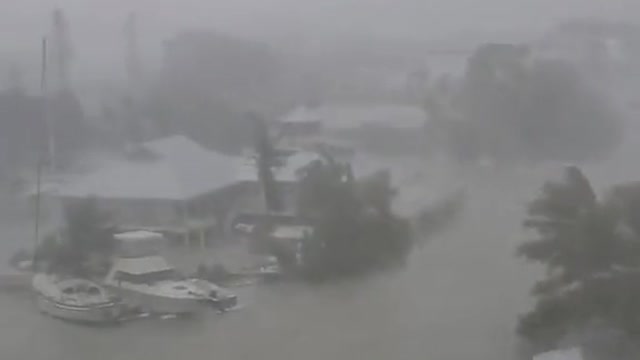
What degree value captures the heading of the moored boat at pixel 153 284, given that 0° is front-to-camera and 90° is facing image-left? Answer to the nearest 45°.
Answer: approximately 315°
